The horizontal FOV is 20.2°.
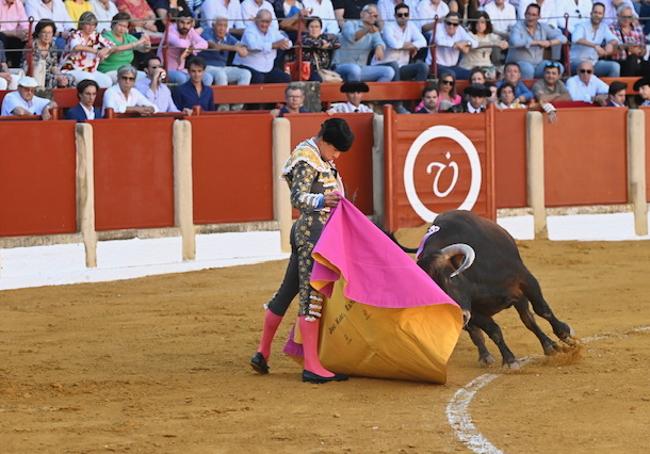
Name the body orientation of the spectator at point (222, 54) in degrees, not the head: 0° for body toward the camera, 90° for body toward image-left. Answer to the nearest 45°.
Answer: approximately 315°

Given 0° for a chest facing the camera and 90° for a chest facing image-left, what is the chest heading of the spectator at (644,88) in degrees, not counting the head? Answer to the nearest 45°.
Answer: approximately 45°

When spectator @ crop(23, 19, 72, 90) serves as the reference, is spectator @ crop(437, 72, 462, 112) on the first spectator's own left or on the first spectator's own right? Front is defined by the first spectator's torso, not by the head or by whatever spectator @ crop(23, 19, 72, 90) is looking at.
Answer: on the first spectator's own left

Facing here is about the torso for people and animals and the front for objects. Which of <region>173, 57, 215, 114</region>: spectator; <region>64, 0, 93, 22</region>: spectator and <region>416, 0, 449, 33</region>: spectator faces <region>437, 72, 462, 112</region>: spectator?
<region>416, 0, 449, 33</region>: spectator

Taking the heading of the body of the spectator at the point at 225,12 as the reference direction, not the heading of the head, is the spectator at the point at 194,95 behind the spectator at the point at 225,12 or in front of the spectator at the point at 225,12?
in front

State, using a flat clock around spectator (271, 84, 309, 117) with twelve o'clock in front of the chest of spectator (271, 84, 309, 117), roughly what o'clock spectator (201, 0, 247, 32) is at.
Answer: spectator (201, 0, 247, 32) is roughly at 5 o'clock from spectator (271, 84, 309, 117).

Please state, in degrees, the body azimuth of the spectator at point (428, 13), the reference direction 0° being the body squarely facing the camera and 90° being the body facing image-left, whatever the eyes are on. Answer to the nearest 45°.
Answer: approximately 0°
